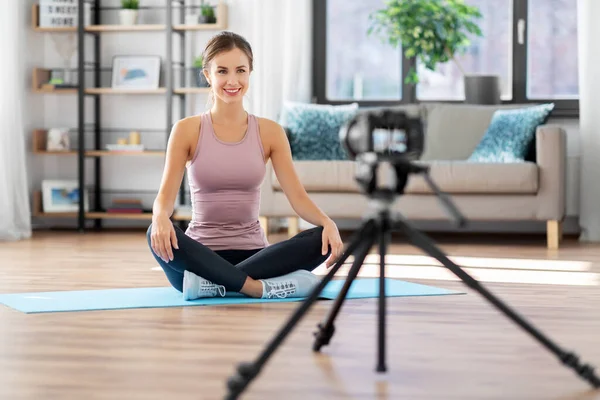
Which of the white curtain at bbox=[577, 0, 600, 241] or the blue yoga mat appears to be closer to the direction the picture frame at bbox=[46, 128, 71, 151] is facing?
the blue yoga mat

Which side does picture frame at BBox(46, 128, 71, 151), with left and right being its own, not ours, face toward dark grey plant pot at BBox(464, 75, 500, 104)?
left

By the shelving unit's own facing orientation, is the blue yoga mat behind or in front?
in front

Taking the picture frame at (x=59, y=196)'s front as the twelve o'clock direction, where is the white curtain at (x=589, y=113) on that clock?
The white curtain is roughly at 10 o'clock from the picture frame.

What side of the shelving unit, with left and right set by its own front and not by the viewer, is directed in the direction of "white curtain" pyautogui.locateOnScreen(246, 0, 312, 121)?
left

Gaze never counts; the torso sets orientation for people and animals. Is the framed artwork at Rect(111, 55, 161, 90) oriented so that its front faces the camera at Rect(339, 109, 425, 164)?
yes

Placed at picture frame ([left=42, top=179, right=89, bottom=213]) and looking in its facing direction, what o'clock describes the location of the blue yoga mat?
The blue yoga mat is roughly at 12 o'clock from the picture frame.

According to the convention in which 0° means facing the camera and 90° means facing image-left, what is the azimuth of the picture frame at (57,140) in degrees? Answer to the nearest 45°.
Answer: approximately 0°

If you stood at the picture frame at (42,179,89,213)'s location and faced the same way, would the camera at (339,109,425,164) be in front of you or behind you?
in front
